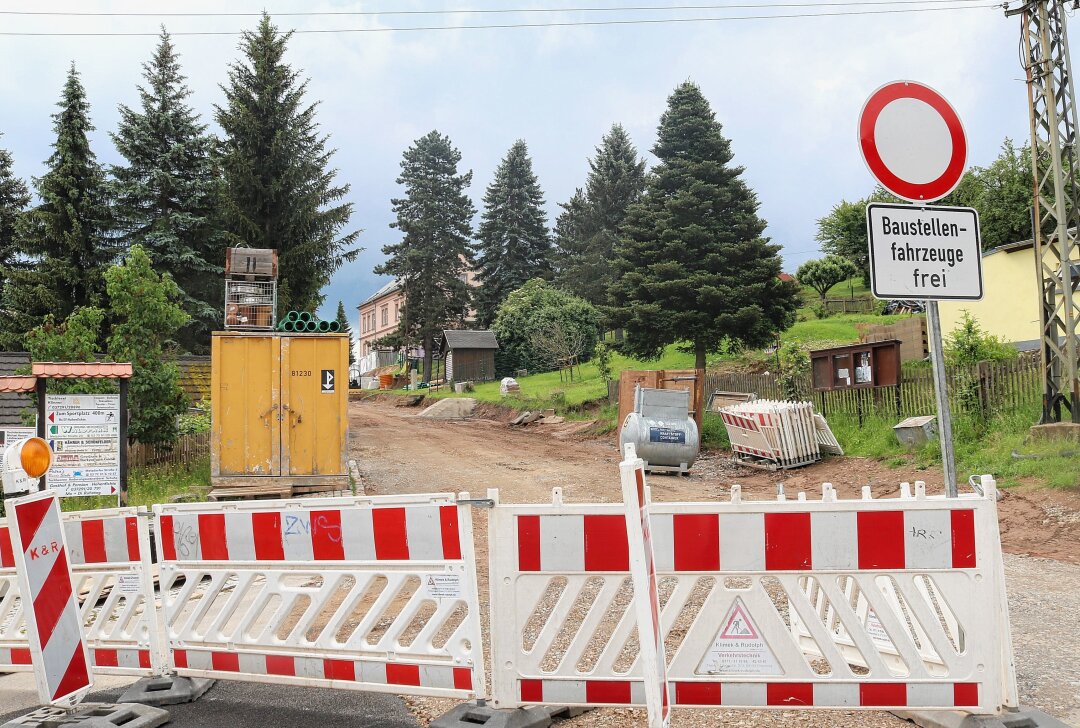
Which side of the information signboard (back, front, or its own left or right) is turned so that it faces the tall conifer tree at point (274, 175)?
back

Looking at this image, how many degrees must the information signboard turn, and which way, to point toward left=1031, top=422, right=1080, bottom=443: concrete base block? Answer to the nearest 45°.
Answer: approximately 90° to its left

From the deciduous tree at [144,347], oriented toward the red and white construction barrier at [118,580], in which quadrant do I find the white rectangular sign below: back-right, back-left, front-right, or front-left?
front-left

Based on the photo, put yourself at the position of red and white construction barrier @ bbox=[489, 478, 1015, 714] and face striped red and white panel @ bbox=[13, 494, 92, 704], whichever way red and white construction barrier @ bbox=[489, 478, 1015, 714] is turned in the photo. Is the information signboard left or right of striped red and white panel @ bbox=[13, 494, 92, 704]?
right

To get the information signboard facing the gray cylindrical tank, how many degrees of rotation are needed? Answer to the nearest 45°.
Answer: approximately 90° to its left

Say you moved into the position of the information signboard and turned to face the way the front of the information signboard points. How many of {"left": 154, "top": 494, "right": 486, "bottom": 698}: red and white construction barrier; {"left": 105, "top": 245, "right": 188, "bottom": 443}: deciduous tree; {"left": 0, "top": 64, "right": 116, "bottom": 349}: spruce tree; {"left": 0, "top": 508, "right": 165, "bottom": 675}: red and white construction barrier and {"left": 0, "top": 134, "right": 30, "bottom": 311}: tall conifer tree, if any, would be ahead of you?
2

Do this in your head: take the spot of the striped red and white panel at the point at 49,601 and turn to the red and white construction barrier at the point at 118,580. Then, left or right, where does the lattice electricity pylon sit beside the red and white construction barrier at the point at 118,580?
right

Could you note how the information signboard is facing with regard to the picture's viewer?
facing the viewer

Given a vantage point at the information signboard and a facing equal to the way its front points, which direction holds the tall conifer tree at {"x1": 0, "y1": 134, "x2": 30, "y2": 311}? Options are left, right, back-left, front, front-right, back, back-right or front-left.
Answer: back

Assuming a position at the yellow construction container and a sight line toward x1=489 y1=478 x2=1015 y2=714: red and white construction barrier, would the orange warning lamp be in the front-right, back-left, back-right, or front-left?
front-right

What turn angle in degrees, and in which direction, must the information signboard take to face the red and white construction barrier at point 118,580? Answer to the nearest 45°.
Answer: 0° — it already faces it

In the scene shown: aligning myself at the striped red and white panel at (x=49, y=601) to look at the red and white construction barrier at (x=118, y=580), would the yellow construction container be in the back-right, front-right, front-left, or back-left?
front-left

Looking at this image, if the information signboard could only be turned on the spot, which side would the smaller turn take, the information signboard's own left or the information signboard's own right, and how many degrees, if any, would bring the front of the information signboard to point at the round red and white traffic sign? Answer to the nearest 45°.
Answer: approximately 45° to the information signboard's own left

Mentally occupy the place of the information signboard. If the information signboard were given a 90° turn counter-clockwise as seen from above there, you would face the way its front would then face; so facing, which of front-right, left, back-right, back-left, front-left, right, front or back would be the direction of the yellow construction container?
front
